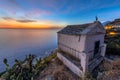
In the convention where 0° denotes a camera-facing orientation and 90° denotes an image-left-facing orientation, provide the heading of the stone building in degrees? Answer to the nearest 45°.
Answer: approximately 315°
